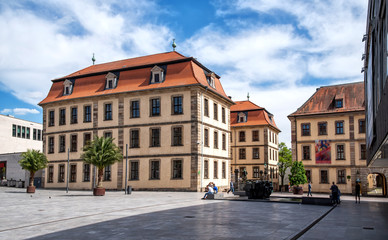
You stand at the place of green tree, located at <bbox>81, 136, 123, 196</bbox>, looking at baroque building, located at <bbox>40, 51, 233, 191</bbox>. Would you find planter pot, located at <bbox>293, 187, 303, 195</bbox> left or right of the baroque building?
right

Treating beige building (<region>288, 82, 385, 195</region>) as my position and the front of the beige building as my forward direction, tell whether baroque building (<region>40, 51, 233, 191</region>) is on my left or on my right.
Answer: on my right

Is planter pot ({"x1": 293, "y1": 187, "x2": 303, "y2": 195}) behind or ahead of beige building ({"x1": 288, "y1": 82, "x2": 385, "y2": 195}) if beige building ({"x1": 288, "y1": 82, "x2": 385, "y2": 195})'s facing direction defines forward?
ahead

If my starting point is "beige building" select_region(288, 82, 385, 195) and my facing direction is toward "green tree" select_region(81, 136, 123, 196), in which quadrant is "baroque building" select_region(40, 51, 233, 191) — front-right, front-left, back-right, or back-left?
front-right

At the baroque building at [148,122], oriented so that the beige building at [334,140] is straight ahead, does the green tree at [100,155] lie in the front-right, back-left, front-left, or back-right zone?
back-right

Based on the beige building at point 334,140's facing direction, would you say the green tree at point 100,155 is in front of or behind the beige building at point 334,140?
in front

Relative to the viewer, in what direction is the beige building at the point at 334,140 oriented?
toward the camera
